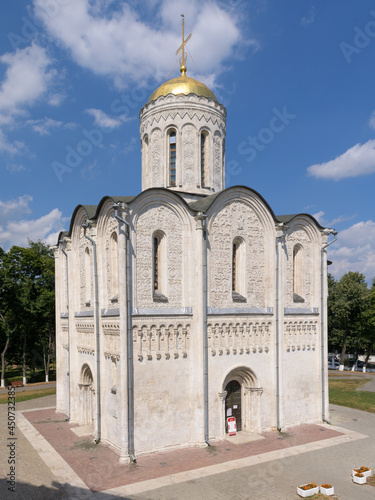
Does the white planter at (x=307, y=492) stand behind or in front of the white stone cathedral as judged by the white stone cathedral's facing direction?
in front

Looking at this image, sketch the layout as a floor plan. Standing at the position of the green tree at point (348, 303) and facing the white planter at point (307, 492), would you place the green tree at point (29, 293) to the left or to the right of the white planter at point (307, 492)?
right

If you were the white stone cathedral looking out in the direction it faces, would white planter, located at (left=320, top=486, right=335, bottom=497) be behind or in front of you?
in front

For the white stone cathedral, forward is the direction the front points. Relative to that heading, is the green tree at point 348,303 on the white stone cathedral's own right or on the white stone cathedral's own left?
on the white stone cathedral's own left

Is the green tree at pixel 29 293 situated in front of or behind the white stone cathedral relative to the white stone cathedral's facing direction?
behind

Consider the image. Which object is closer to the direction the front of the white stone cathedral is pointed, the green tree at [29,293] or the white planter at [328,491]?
the white planter

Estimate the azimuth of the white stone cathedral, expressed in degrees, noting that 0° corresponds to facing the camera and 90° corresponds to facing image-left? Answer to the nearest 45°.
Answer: approximately 315°
